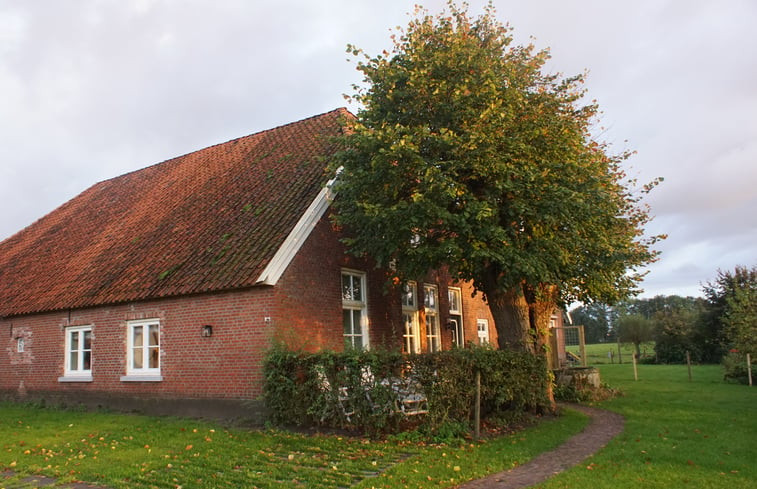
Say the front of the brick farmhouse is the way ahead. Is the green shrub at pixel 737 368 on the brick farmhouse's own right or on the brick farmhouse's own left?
on the brick farmhouse's own left

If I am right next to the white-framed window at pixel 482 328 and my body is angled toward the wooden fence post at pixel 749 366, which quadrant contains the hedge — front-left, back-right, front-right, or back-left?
back-right

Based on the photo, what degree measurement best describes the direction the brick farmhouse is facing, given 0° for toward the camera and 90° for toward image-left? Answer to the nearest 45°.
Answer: approximately 315°

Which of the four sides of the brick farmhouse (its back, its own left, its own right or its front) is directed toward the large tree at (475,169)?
front

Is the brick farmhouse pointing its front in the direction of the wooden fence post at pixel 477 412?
yes

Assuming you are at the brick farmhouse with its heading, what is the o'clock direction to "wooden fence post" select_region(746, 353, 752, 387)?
The wooden fence post is roughly at 10 o'clock from the brick farmhouse.

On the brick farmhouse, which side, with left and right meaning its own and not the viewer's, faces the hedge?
front

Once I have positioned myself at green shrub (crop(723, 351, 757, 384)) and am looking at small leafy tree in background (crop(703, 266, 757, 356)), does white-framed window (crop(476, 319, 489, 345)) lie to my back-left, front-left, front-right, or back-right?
back-left
